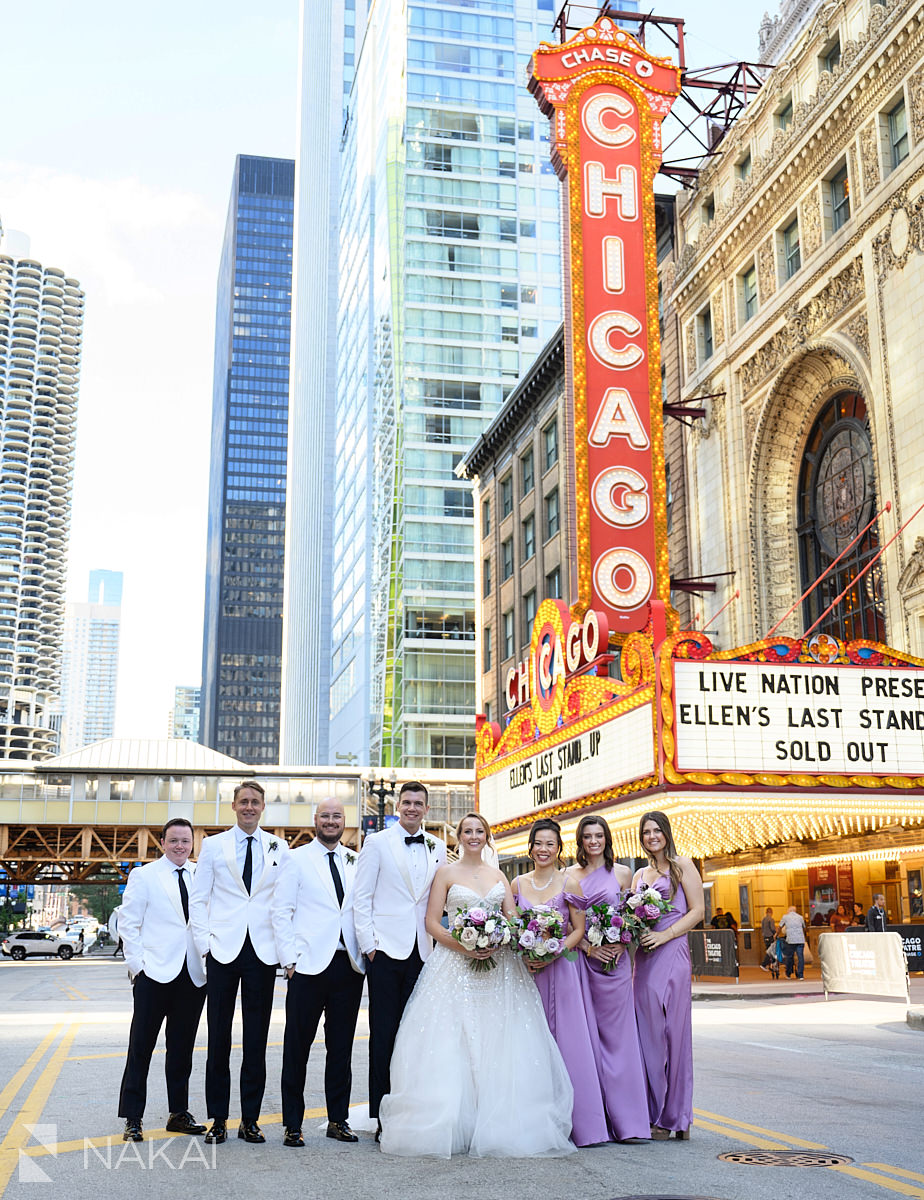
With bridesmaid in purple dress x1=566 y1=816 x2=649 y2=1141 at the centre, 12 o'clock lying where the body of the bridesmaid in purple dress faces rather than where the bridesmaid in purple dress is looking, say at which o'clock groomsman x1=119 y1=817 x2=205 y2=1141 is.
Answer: The groomsman is roughly at 3 o'clock from the bridesmaid in purple dress.

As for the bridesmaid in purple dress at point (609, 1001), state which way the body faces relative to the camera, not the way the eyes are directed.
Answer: toward the camera

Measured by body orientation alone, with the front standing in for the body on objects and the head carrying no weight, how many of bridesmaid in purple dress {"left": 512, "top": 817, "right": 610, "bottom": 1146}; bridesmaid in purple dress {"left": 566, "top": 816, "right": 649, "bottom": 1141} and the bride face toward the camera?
3

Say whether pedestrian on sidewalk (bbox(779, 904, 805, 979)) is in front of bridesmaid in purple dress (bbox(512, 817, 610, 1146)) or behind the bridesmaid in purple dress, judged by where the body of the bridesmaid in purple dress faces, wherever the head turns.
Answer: behind

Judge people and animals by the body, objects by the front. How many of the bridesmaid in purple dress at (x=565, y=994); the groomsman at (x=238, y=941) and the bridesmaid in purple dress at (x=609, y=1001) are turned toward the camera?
3

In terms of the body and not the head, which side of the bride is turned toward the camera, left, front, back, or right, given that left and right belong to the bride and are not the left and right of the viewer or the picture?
front

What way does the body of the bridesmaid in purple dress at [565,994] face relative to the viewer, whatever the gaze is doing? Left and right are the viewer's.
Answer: facing the viewer

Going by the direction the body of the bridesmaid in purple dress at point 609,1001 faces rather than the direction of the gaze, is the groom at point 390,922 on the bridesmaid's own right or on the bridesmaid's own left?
on the bridesmaid's own right

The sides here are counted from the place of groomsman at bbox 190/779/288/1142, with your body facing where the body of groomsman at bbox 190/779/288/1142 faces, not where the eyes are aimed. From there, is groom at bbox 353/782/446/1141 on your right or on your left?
on your left

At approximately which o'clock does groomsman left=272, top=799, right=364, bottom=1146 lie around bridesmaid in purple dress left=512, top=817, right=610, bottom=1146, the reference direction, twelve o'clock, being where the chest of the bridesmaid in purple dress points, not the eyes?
The groomsman is roughly at 3 o'clock from the bridesmaid in purple dress.

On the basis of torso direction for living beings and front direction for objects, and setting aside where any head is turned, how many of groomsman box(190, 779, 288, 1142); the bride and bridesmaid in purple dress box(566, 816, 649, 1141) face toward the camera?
3

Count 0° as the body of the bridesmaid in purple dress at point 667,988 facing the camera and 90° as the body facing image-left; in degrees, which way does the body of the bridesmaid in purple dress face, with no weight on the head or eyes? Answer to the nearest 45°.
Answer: approximately 45°
